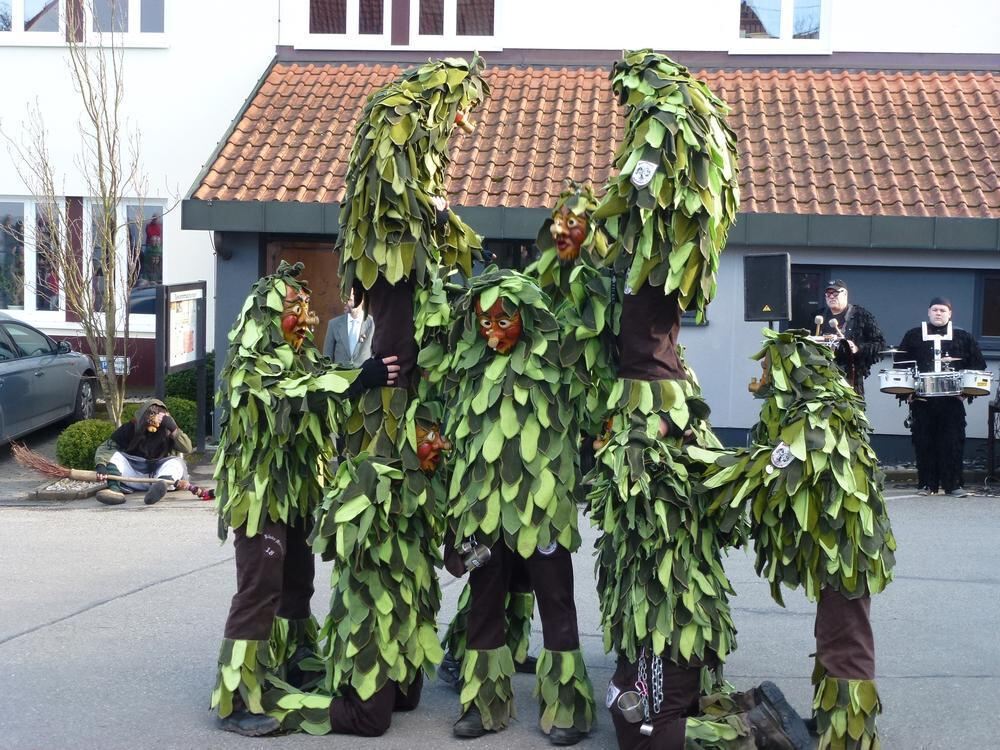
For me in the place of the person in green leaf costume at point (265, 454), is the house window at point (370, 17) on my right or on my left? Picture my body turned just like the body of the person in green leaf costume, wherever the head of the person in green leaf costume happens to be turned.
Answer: on my left

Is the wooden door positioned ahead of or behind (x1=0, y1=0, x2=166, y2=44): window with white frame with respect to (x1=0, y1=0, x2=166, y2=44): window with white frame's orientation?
ahead

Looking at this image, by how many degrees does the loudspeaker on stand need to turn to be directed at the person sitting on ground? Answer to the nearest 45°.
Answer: approximately 90° to its right

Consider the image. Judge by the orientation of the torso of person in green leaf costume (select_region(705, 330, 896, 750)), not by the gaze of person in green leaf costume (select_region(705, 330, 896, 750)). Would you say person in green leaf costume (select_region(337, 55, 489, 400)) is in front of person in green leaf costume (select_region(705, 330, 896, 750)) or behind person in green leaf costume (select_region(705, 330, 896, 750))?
in front

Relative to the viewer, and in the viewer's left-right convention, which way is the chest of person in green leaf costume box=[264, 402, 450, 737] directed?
facing to the right of the viewer

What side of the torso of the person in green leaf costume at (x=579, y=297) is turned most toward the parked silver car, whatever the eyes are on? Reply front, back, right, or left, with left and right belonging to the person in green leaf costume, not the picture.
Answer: right

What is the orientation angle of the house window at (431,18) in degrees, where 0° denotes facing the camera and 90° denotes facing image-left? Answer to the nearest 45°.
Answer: approximately 0°

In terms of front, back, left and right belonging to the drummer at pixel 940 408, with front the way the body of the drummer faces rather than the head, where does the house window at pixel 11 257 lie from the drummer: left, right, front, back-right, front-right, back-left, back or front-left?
right

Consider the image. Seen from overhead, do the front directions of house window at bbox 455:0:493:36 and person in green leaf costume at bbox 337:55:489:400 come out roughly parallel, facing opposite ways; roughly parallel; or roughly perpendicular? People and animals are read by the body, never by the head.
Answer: roughly perpendicular

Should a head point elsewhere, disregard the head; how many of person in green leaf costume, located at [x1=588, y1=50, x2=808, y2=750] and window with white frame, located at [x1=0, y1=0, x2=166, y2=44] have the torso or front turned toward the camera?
1

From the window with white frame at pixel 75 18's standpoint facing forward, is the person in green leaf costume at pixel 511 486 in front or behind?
in front

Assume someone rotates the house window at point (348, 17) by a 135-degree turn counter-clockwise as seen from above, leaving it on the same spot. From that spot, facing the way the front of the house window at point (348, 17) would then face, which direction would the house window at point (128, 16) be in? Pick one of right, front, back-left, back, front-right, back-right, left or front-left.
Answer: back-left

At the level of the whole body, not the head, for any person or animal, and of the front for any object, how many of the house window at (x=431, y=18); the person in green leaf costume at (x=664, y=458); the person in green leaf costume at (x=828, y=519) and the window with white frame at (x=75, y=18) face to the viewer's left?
2
